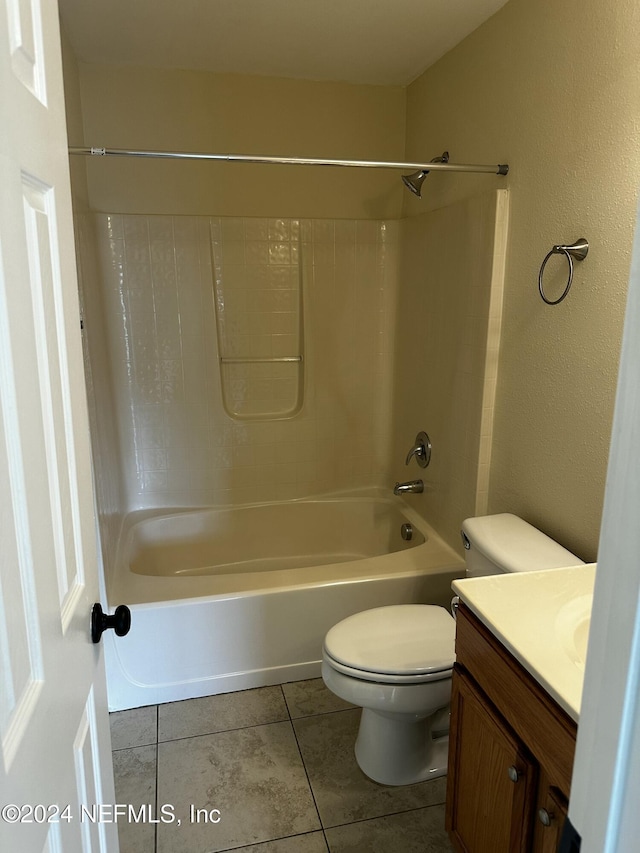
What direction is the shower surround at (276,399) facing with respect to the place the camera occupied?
facing the viewer

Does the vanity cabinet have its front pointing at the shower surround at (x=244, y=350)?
no

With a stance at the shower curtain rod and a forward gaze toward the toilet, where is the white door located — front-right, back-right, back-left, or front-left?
front-right

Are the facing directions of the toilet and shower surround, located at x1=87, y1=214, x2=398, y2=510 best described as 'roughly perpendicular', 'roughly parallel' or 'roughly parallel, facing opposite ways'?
roughly perpendicular

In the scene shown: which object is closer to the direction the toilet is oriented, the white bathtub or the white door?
the white door

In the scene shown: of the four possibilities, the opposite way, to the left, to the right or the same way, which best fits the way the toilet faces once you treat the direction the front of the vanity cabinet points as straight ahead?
the same way

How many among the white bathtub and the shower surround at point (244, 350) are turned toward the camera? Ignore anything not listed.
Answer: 2

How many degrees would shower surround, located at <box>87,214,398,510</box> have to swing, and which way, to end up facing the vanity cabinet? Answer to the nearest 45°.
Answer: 0° — it already faces it

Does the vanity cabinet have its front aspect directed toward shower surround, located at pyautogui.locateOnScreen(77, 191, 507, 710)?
no

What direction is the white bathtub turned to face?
toward the camera
